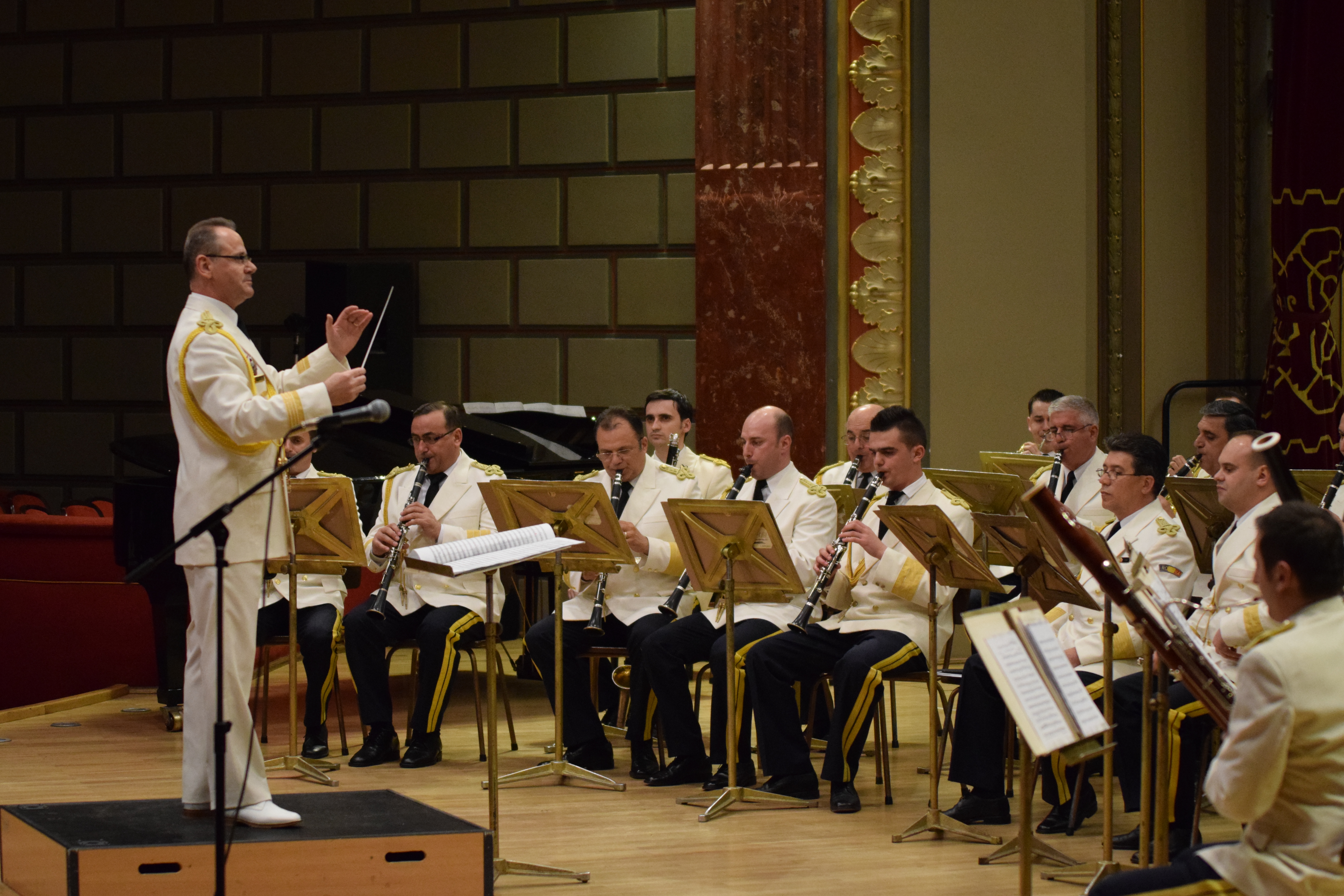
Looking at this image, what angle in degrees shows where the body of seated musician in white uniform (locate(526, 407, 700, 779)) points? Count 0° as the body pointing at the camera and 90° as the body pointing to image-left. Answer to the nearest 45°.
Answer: approximately 45°

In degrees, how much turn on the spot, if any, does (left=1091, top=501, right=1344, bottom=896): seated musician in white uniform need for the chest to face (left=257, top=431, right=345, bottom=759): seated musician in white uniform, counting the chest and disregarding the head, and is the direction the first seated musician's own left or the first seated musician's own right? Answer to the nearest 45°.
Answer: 0° — they already face them

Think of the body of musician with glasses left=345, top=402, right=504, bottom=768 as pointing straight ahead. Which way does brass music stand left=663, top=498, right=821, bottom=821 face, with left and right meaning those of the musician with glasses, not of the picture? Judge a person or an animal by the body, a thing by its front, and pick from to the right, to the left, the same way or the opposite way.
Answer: the opposite way

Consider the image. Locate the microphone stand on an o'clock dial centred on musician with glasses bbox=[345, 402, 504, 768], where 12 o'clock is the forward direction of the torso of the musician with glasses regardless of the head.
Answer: The microphone stand is roughly at 11 o'clock from the musician with glasses.

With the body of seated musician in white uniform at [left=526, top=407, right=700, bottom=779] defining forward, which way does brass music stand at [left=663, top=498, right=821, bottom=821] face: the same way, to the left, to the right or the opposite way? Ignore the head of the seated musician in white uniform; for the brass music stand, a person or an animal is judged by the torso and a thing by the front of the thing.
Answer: the opposite way

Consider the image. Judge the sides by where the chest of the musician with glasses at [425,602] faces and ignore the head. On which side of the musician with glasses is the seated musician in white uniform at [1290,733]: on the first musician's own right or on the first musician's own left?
on the first musician's own left

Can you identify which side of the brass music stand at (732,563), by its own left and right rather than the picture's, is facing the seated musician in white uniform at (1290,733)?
right

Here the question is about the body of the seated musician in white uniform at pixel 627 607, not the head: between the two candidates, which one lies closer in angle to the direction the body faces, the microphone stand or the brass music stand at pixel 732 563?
the microphone stand

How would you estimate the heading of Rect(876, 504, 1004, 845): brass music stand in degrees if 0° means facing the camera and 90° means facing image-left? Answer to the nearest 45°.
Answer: approximately 225°

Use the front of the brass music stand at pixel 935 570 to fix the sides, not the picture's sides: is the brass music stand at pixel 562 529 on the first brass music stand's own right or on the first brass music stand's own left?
on the first brass music stand's own left

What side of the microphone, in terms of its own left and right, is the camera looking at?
right
